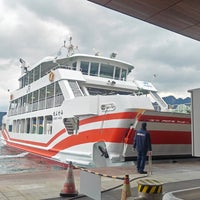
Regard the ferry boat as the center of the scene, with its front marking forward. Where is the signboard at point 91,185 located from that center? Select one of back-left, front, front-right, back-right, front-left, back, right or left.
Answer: front-right

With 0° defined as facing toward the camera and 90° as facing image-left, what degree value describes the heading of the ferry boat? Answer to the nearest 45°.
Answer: approximately 315°

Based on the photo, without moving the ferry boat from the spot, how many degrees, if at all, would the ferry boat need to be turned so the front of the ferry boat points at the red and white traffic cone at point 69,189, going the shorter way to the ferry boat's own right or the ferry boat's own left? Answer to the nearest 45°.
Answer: approximately 45° to the ferry boat's own right
